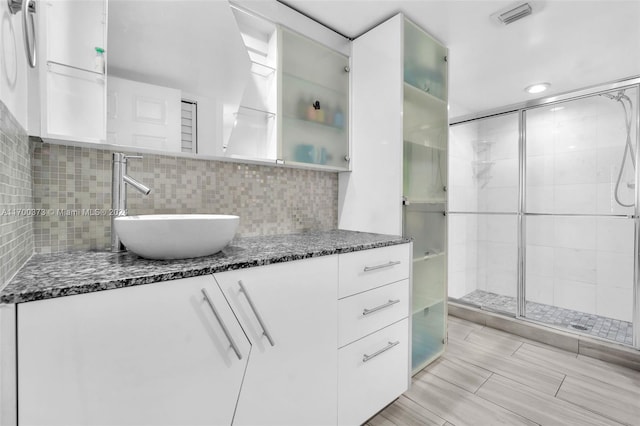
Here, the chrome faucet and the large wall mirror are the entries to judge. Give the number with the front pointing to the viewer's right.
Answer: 1

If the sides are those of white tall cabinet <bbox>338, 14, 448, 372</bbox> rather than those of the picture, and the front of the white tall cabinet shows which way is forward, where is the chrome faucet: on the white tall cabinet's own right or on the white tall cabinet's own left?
on the white tall cabinet's own right

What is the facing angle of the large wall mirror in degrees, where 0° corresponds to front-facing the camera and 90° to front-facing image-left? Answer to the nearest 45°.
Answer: approximately 0°

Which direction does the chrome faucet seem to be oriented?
to the viewer's right

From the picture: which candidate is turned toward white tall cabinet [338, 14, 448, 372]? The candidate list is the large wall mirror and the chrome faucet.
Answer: the chrome faucet

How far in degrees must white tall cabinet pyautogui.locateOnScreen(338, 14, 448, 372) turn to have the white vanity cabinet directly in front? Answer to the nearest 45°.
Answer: approximately 90° to its right

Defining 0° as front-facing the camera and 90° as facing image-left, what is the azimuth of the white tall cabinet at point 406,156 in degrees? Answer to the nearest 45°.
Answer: approximately 315°

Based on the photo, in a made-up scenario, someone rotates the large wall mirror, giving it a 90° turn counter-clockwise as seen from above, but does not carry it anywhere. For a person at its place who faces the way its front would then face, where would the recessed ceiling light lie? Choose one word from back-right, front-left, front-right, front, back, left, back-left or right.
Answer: front

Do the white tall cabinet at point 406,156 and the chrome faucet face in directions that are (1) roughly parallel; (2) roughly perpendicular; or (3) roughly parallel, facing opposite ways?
roughly perpendicular
